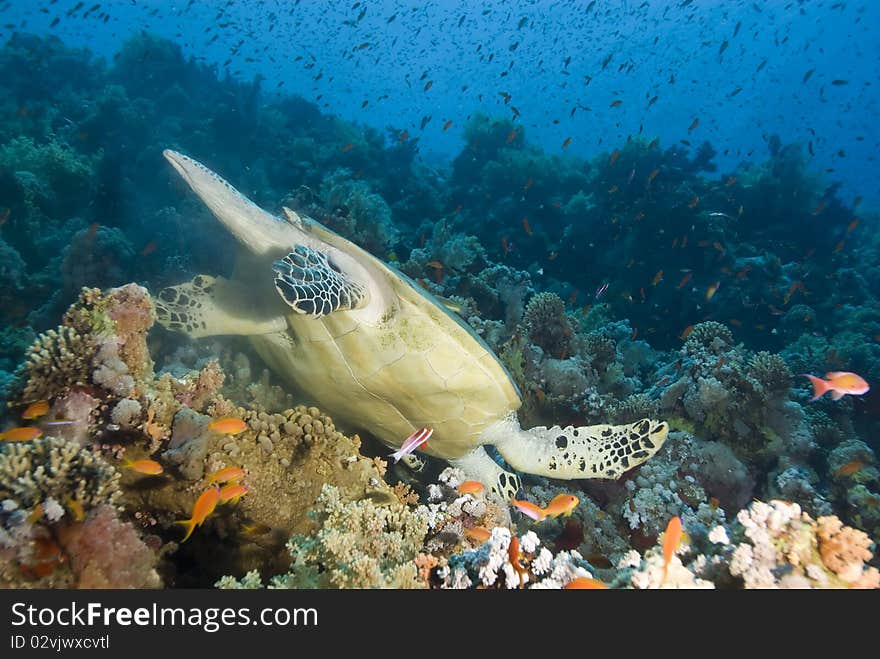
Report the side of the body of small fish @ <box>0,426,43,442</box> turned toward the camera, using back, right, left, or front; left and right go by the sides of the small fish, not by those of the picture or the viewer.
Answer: right

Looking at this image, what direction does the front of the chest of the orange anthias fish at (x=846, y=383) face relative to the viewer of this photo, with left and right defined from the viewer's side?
facing to the right of the viewer

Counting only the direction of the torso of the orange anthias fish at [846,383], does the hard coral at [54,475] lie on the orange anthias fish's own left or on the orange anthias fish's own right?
on the orange anthias fish's own right
